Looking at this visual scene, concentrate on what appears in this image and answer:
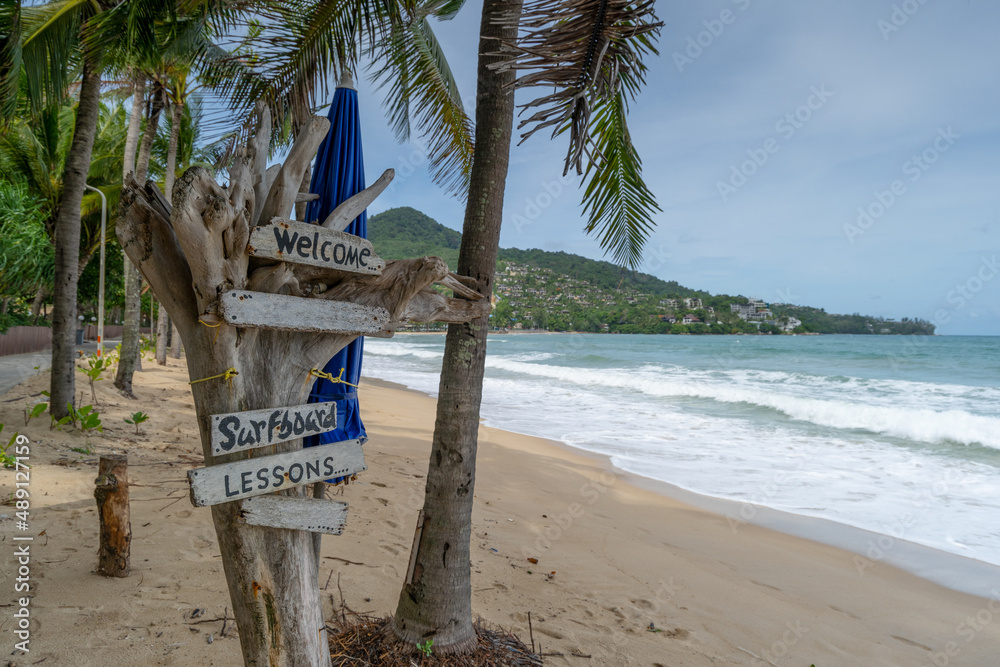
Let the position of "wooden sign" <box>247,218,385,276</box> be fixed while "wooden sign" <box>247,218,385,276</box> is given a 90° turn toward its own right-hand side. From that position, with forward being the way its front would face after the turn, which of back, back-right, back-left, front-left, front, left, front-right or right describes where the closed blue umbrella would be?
right

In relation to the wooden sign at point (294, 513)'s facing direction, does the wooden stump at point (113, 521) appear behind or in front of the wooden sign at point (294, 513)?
behind

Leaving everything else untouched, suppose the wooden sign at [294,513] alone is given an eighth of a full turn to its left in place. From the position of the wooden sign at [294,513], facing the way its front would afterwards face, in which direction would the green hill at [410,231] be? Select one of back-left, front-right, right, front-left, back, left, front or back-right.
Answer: back-left

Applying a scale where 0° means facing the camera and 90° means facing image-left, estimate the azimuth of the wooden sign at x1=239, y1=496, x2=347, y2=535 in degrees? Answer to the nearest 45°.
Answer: approximately 0°

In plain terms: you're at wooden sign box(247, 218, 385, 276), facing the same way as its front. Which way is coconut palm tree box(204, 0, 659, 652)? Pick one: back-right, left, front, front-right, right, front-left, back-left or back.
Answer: back-left

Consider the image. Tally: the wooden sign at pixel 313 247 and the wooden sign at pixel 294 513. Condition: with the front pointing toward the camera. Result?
2
